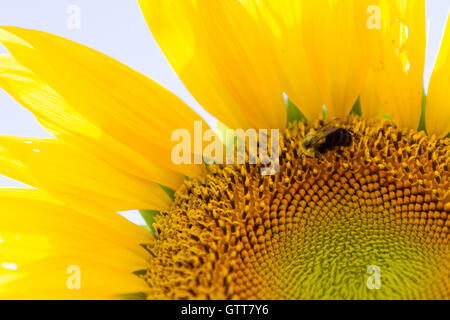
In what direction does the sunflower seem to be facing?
toward the camera

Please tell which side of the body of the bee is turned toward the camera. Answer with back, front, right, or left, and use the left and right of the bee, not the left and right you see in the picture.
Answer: left
